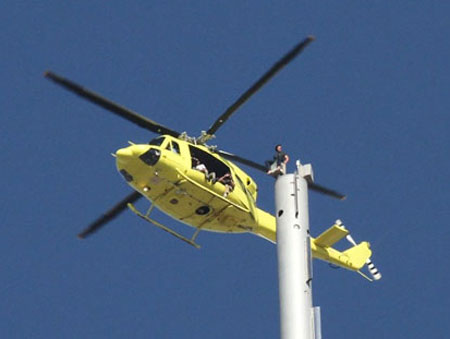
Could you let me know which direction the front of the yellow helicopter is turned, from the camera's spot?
facing the viewer and to the left of the viewer

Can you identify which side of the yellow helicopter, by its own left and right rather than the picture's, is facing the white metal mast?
left
